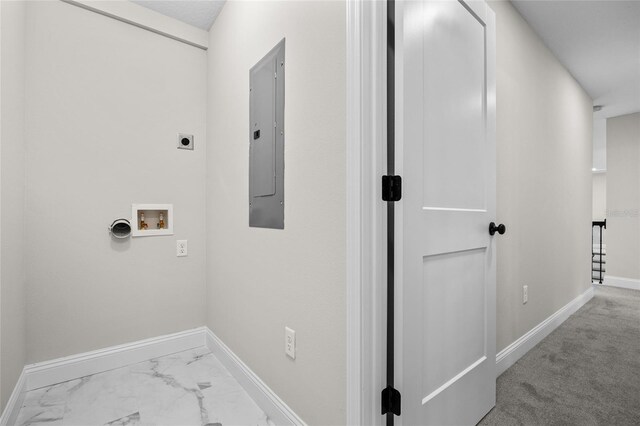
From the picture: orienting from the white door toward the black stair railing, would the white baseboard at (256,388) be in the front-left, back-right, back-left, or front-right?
back-left

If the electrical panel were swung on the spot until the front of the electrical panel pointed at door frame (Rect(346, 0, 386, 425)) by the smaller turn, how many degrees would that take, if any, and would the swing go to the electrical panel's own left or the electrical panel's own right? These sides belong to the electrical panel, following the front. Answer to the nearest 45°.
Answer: approximately 90° to the electrical panel's own left

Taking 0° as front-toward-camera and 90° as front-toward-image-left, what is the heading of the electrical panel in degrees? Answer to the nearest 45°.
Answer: approximately 45°

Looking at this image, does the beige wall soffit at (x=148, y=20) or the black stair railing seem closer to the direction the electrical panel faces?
the beige wall soffit

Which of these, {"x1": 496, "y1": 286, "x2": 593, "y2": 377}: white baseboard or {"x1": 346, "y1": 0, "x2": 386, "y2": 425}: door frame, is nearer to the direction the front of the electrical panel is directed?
the door frame

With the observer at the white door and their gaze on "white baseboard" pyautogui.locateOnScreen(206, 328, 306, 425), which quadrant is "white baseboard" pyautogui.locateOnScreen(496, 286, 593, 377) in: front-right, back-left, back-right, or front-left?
back-right
